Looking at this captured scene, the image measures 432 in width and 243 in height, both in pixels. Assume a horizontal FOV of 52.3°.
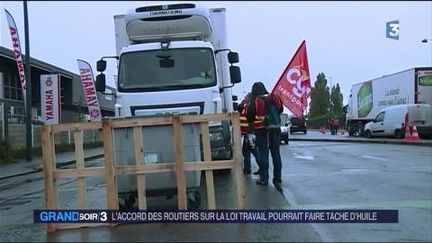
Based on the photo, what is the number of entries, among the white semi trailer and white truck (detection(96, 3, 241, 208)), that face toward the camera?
1

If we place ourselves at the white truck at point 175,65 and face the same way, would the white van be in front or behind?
behind

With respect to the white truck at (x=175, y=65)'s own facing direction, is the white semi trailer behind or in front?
behind

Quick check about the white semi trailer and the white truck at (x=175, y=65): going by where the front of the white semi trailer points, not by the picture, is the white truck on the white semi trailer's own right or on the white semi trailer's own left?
on the white semi trailer's own left

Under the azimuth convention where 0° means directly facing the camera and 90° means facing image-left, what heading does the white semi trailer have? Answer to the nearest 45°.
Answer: approximately 135°

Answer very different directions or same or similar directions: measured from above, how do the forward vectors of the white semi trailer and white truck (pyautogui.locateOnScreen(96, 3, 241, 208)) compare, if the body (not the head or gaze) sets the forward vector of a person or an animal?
very different directions

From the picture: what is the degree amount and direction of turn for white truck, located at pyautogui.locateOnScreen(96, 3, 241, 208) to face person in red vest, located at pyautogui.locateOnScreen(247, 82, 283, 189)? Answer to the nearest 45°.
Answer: approximately 45° to its left

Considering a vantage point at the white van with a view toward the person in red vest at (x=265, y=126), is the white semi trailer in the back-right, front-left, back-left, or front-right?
back-right

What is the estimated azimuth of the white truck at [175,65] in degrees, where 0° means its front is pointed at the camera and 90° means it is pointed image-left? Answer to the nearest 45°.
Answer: approximately 0°

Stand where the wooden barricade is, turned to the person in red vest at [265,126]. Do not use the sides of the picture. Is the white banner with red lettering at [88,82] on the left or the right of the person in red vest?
left
